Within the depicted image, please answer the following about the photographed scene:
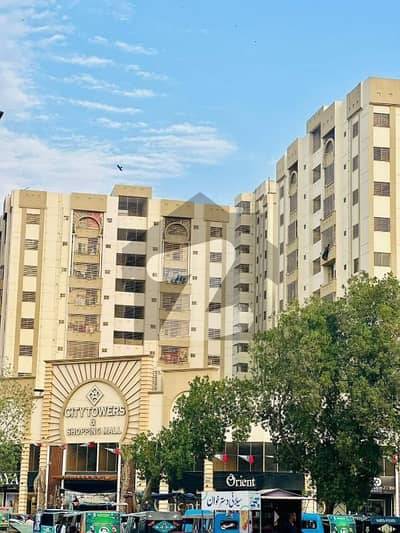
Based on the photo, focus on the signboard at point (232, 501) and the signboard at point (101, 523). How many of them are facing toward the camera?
2

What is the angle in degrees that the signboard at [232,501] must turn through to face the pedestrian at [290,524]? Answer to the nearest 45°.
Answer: approximately 90° to its left

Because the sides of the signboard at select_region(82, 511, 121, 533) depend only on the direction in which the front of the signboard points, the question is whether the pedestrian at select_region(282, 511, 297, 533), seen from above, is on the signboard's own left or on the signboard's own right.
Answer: on the signboard's own left

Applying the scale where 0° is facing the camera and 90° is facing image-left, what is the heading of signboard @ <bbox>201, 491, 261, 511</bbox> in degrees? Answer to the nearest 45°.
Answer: approximately 0°

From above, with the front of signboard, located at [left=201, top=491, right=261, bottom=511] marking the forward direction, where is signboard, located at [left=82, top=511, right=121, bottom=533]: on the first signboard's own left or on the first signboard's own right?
on the first signboard's own right

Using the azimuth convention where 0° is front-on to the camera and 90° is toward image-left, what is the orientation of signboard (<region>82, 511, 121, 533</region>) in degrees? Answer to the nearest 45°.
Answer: approximately 0°

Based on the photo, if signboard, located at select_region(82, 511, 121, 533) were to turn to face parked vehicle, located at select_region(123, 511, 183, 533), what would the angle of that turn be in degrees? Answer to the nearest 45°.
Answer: approximately 90° to its left
